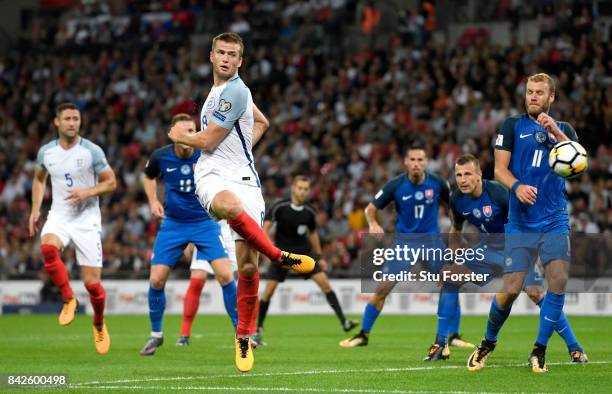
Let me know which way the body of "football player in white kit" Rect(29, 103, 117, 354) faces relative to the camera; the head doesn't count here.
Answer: toward the camera

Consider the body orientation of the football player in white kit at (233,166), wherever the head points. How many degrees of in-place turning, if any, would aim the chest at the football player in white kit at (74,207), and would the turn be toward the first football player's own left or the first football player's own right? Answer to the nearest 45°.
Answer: approximately 90° to the first football player's own right

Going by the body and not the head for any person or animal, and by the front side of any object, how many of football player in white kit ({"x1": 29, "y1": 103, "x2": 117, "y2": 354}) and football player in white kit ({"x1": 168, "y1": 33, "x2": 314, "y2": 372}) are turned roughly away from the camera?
0

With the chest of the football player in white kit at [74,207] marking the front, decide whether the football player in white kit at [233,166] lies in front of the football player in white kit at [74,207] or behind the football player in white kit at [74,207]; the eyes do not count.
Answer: in front

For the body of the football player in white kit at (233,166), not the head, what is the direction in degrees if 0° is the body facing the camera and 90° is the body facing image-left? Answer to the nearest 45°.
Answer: approximately 45°

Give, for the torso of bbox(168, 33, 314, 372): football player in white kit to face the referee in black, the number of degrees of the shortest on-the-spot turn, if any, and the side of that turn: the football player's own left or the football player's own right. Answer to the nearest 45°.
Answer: approximately 135° to the football player's own right

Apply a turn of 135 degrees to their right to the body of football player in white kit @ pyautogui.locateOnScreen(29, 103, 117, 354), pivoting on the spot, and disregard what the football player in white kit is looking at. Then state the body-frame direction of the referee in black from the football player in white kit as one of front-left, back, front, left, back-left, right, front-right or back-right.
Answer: right
